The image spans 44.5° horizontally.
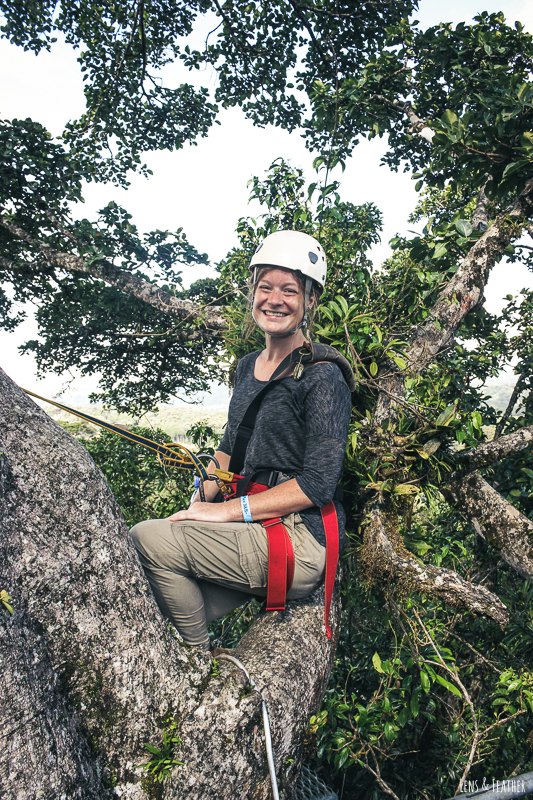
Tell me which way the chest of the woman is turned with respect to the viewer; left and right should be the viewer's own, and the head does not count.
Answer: facing the viewer and to the left of the viewer
